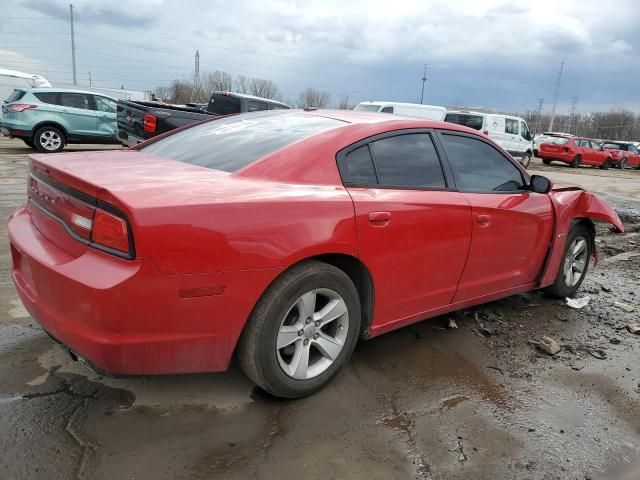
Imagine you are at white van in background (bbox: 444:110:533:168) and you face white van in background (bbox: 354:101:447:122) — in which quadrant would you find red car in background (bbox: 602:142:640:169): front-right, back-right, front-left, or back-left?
back-right

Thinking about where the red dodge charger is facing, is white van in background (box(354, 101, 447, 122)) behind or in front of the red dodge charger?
in front

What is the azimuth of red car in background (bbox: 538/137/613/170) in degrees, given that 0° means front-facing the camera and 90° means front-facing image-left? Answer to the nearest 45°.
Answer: approximately 225°

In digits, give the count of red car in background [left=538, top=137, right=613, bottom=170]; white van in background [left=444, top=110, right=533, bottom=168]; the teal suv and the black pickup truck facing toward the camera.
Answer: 0

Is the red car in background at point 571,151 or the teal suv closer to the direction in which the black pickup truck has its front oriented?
the red car in background

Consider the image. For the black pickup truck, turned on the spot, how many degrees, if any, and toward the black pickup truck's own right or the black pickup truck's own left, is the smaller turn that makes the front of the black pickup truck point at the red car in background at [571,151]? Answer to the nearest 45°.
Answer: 0° — it already faces it

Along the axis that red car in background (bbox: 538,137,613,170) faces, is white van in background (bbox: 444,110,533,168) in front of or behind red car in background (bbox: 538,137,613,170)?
behind

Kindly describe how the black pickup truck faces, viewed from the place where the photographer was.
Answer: facing away from the viewer and to the right of the viewer

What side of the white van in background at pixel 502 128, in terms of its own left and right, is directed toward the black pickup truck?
back

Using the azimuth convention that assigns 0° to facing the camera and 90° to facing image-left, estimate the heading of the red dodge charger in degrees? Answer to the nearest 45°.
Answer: approximately 225°

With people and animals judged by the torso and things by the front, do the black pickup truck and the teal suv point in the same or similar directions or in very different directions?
same or similar directions

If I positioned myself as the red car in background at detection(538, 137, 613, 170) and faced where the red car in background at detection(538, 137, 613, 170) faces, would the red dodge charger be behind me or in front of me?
behind

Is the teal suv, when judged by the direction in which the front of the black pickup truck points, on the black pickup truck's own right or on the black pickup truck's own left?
on the black pickup truck's own left

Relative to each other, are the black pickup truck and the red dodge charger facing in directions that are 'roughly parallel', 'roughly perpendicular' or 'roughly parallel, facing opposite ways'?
roughly parallel

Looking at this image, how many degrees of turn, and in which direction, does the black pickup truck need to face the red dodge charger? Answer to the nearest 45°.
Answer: approximately 135° to its right

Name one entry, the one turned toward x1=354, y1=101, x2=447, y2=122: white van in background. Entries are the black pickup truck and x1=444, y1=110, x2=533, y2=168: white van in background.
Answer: the black pickup truck
